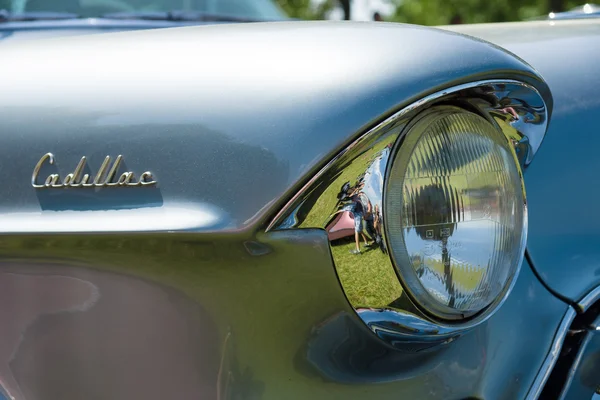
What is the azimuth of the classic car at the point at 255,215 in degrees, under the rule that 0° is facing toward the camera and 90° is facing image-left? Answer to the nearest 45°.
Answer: approximately 315°

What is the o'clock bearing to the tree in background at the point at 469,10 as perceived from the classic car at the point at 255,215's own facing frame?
The tree in background is roughly at 8 o'clock from the classic car.
